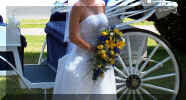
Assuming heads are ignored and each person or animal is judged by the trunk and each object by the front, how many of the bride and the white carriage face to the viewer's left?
1

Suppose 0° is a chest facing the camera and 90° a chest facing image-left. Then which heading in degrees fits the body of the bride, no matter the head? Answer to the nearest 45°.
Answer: approximately 315°

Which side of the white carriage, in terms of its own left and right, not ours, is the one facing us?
left

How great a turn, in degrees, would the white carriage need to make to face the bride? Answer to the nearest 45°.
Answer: approximately 45° to its left
